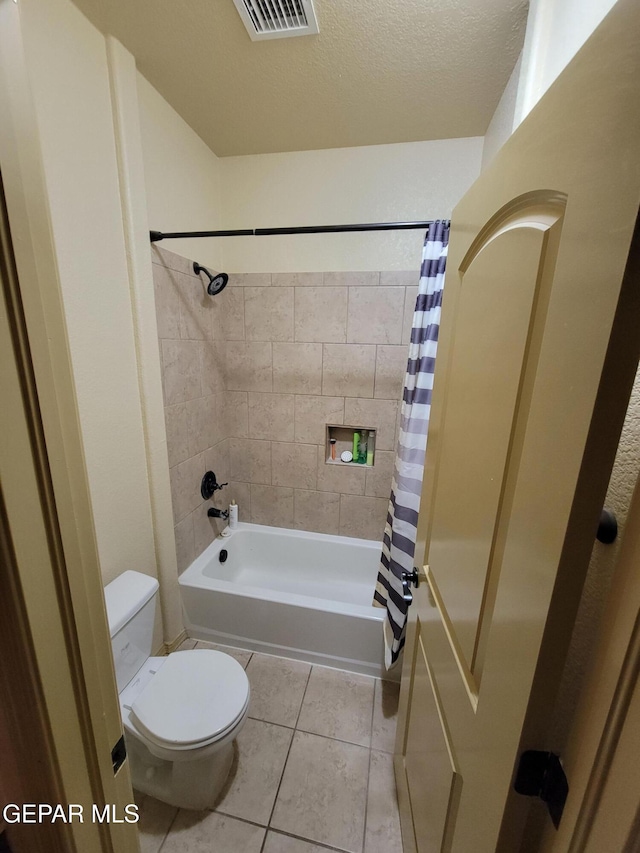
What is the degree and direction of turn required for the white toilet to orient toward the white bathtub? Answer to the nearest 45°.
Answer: approximately 90° to its left

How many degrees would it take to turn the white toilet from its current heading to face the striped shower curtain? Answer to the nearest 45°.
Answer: approximately 45° to its left

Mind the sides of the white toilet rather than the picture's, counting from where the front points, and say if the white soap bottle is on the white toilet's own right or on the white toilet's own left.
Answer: on the white toilet's own left

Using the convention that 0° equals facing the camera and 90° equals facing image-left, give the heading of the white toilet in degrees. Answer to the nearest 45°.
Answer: approximately 315°
